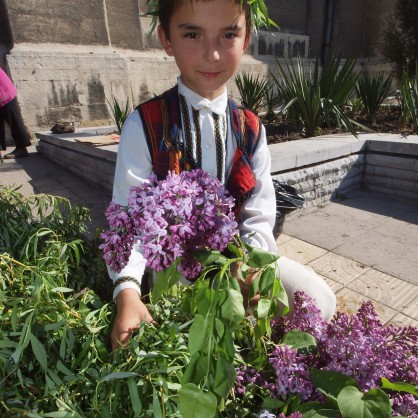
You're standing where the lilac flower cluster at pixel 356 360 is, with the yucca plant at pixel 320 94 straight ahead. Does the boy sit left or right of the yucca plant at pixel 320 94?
left

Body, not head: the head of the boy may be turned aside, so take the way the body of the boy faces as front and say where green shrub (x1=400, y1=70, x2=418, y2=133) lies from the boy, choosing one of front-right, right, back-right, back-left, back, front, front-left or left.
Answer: back-left

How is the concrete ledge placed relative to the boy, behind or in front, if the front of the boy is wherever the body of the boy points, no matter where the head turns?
behind

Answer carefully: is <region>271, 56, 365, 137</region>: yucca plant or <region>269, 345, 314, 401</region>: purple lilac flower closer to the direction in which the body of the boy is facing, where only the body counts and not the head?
the purple lilac flower

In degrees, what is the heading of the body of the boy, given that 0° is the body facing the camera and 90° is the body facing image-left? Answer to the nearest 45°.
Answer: approximately 0°

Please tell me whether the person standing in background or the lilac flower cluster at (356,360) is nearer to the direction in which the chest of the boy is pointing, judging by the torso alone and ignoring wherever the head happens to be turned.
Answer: the lilac flower cluster
